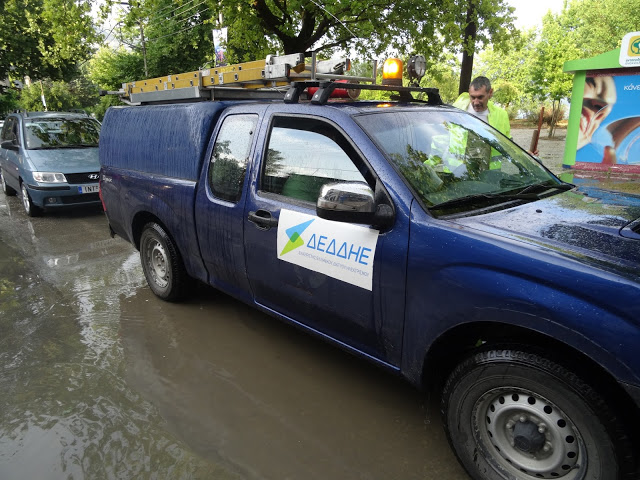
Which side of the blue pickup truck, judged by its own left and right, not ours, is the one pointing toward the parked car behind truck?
back

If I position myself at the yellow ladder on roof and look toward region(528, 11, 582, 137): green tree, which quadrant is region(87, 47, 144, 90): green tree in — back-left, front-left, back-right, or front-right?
front-left

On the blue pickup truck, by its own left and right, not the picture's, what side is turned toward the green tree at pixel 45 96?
back

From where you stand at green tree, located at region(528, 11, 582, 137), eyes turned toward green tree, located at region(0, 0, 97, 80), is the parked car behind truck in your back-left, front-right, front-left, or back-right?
front-left

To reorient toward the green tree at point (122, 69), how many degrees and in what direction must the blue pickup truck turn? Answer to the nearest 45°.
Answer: approximately 180°

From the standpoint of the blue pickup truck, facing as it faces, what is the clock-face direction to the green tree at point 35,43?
The green tree is roughly at 6 o'clock from the blue pickup truck.
